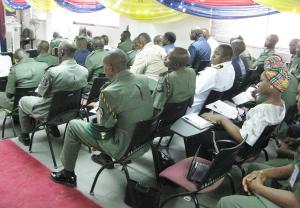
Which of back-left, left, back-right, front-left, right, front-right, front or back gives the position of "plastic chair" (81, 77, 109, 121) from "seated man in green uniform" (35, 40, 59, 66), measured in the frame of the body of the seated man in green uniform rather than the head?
back

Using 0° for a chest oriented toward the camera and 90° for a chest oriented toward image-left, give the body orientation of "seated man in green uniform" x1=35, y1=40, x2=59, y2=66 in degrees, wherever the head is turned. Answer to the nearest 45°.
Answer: approximately 135°

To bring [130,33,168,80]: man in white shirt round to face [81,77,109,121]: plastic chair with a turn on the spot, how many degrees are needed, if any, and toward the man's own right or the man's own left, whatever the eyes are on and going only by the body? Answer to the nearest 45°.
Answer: approximately 90° to the man's own left

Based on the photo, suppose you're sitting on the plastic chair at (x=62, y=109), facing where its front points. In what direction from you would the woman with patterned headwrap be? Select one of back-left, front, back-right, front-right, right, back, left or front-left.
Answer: back

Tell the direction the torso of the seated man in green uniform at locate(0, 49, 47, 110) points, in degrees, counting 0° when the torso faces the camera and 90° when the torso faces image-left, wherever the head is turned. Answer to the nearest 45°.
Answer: approximately 135°

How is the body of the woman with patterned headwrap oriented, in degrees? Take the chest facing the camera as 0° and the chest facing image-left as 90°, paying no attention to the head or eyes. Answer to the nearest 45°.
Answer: approximately 90°

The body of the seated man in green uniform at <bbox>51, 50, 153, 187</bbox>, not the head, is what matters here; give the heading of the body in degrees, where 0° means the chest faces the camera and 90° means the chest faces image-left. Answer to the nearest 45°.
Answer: approximately 135°

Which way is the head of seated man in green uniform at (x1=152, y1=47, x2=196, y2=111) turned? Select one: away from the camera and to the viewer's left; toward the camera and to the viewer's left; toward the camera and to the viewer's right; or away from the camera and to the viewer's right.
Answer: away from the camera and to the viewer's left

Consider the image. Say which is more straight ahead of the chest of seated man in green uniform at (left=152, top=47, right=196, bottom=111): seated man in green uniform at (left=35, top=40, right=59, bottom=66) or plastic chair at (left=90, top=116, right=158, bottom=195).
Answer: the seated man in green uniform

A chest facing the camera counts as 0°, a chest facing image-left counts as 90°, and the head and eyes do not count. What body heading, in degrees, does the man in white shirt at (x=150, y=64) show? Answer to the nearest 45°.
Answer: approximately 135°

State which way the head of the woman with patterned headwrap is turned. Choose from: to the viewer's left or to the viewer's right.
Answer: to the viewer's left
